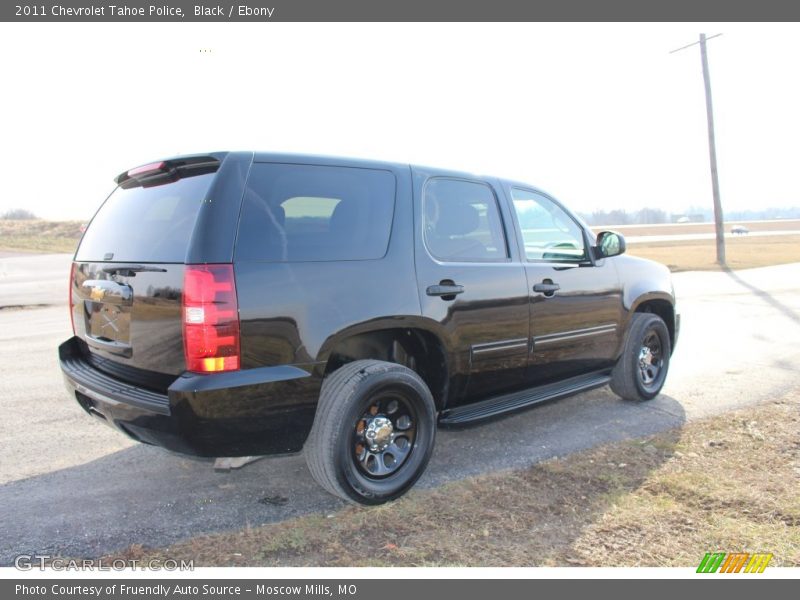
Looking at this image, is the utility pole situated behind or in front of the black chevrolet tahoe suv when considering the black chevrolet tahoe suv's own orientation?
in front

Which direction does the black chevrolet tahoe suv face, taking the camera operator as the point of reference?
facing away from the viewer and to the right of the viewer
